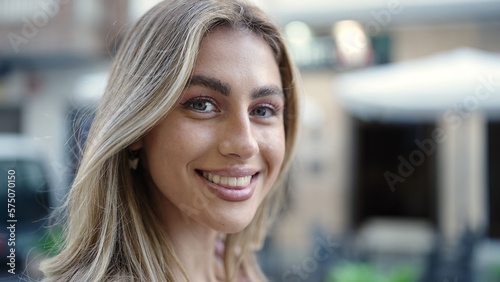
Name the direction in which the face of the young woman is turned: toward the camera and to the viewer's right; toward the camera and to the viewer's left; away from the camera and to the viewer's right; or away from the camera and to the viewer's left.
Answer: toward the camera and to the viewer's right
